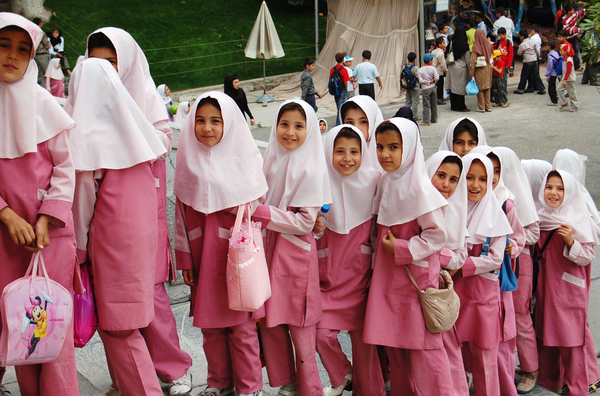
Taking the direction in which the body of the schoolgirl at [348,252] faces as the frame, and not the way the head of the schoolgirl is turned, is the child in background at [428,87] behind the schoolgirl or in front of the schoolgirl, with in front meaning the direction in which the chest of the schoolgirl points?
behind

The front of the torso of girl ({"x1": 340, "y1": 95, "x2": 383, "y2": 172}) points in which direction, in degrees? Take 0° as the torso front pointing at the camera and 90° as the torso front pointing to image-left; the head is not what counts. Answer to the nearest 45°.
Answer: approximately 45°

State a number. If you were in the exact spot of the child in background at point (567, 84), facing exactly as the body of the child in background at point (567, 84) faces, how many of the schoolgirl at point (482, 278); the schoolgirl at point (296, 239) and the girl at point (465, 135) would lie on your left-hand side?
3

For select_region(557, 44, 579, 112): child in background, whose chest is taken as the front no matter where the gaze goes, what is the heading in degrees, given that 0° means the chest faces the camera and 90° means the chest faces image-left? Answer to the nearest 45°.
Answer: approximately 90°

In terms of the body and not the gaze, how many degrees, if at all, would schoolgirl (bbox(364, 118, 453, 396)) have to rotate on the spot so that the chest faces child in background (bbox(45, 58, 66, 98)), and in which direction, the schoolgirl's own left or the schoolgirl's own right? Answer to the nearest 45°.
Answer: approximately 90° to the schoolgirl's own right

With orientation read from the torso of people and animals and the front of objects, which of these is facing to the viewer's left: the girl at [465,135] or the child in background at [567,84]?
the child in background

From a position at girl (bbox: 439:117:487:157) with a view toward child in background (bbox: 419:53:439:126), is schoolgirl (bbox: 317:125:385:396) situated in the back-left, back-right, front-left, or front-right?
back-left
